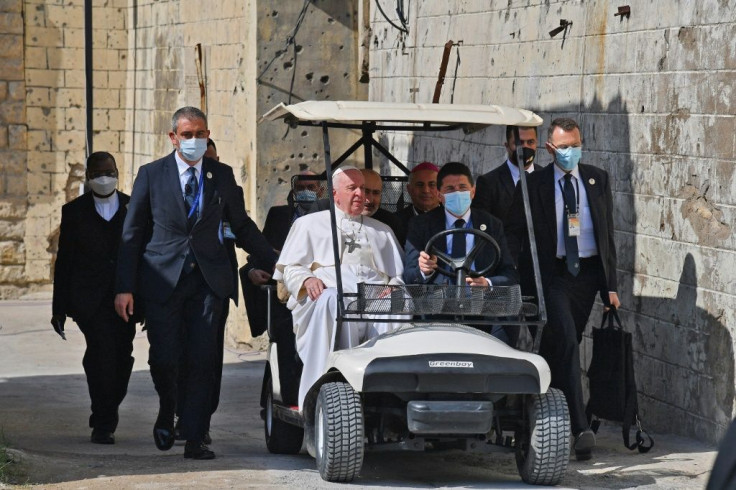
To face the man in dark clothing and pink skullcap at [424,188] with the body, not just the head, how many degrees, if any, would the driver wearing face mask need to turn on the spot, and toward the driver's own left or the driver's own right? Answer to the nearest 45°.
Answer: approximately 180°

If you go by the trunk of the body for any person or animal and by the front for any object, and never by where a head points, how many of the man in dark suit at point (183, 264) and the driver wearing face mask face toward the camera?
2

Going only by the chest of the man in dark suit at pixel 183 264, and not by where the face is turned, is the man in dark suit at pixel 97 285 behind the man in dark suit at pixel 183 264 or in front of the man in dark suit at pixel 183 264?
behind

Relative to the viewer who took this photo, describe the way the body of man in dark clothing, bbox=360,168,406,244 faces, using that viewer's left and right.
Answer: facing the viewer
